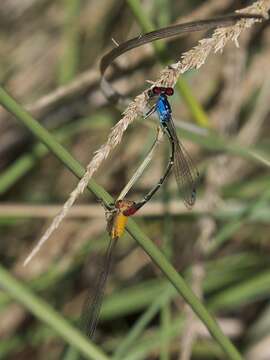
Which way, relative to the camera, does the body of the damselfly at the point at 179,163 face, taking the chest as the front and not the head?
away from the camera
